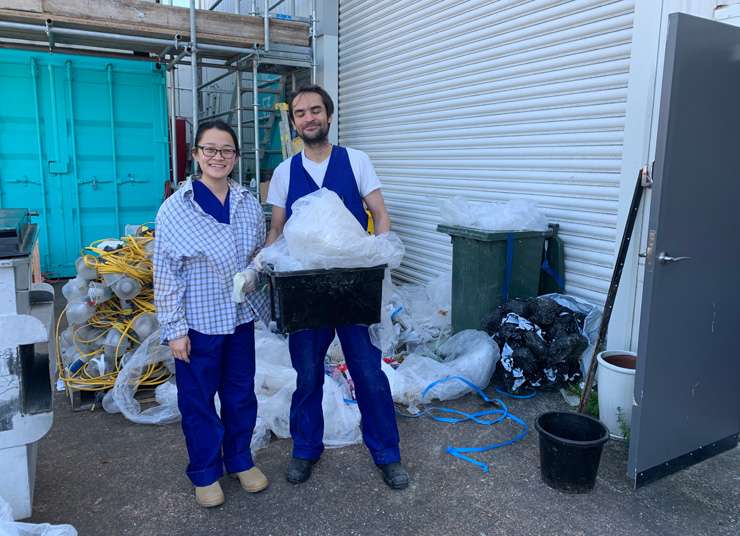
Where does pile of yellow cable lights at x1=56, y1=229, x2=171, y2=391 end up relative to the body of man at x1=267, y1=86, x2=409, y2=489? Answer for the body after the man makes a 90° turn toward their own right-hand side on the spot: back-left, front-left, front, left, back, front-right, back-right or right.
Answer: front-right

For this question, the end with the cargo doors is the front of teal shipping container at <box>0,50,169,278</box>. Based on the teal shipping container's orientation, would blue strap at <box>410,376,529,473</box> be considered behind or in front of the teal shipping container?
in front

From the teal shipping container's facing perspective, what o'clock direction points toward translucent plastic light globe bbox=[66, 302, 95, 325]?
The translucent plastic light globe is roughly at 12 o'clock from the teal shipping container.

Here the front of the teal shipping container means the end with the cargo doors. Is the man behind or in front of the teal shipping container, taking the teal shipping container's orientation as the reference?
in front

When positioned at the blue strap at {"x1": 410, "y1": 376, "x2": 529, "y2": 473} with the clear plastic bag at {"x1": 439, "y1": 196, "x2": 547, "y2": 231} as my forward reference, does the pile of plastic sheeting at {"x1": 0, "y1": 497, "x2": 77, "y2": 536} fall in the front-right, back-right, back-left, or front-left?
back-left

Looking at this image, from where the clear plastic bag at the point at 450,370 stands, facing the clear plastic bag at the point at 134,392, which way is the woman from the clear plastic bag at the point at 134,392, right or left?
left

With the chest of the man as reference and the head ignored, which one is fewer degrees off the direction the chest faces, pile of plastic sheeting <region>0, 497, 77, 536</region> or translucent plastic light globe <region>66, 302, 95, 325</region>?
the pile of plastic sheeting

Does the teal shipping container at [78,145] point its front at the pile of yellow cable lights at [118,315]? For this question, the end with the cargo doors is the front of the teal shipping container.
yes

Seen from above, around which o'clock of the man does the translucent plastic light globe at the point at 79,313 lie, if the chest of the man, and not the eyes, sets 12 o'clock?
The translucent plastic light globe is roughly at 4 o'clock from the man.

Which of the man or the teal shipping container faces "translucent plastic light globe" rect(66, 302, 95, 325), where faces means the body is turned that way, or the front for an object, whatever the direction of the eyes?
the teal shipping container

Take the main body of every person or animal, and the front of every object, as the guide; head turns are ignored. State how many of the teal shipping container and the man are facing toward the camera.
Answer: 2

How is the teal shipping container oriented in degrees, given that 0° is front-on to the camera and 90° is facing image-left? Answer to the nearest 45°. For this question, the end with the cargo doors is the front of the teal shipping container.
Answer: approximately 0°

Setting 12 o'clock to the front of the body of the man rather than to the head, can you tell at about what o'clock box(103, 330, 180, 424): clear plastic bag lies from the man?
The clear plastic bag is roughly at 4 o'clock from the man.
